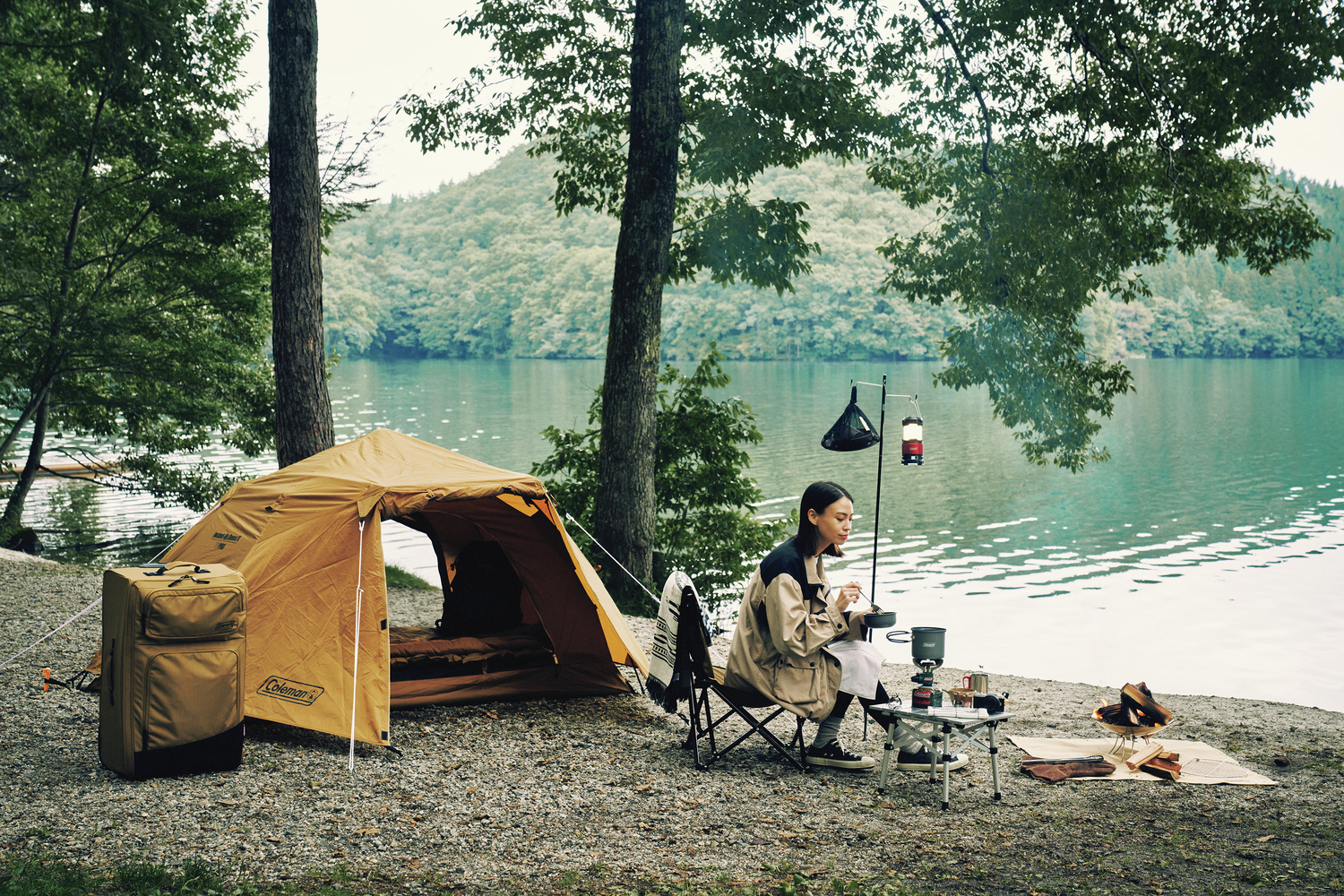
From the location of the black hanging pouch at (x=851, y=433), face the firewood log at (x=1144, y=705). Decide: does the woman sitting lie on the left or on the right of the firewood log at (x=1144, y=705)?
right

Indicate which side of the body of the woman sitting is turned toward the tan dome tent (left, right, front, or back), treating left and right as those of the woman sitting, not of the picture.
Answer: back

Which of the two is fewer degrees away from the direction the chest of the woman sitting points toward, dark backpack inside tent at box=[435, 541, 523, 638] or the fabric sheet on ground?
the fabric sheet on ground

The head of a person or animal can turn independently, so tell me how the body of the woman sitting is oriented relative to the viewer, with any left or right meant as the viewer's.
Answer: facing to the right of the viewer

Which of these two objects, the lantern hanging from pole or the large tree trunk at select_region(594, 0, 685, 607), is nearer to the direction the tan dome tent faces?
the lantern hanging from pole

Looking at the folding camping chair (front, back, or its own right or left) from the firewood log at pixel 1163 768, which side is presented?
front

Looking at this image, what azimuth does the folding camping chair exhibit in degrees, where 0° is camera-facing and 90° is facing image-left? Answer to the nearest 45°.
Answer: approximately 270°

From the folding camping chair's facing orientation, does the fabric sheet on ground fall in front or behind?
in front

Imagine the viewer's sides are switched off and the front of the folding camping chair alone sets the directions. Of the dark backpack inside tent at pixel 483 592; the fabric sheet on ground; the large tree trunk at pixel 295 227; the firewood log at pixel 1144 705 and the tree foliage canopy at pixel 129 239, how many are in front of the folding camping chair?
2

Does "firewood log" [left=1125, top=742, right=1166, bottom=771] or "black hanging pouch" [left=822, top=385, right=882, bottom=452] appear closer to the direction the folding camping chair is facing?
the firewood log
